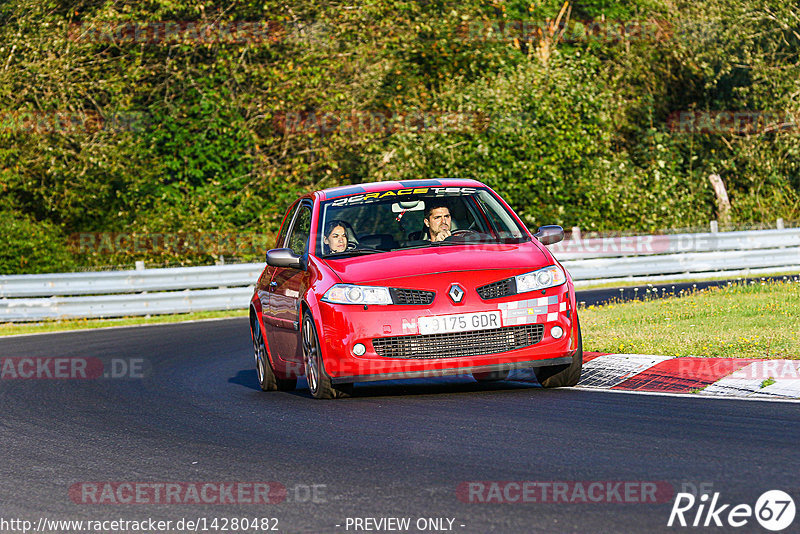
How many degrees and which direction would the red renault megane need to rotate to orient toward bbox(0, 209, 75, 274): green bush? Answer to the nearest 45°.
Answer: approximately 135° to its right

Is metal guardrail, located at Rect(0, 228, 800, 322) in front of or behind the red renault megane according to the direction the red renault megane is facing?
behind

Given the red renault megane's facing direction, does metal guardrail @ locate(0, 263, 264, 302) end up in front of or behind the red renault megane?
behind

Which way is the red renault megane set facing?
toward the camera
